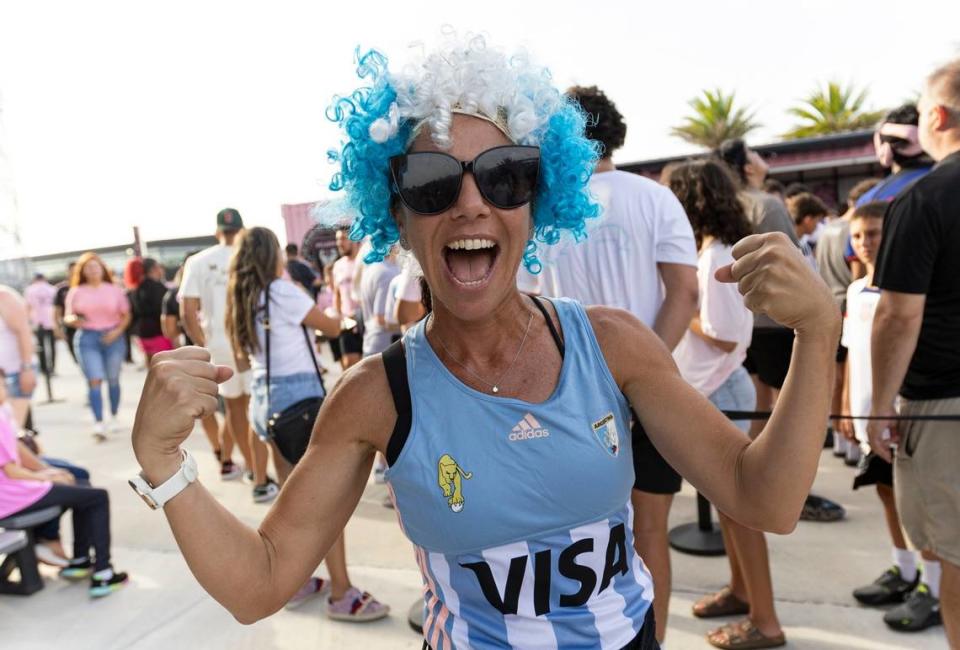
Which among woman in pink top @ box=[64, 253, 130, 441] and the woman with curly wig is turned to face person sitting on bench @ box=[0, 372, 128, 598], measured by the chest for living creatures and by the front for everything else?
the woman in pink top

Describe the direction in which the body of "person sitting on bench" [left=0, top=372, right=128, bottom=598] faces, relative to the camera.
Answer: to the viewer's right

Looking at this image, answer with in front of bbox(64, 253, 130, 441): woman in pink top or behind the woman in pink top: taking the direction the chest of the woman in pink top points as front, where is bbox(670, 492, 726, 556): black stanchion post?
in front

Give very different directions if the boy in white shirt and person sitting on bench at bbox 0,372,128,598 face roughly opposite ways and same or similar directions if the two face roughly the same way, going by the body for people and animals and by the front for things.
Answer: very different directions

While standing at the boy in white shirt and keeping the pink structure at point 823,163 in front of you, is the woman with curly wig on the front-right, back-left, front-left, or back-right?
back-left

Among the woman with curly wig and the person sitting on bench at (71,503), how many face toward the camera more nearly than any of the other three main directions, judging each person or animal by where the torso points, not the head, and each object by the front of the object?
1

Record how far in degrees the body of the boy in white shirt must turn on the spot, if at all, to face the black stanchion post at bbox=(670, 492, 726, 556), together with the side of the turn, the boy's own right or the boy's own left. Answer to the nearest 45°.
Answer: approximately 90° to the boy's own right

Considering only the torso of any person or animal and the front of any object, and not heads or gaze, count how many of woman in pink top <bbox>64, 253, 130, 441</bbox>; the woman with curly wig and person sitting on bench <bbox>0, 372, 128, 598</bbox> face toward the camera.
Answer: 2

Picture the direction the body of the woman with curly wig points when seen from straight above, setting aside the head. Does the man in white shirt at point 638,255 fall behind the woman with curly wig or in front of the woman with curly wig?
behind

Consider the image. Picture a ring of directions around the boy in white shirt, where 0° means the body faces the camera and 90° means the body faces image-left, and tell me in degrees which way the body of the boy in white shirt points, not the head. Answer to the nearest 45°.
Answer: approximately 45°
